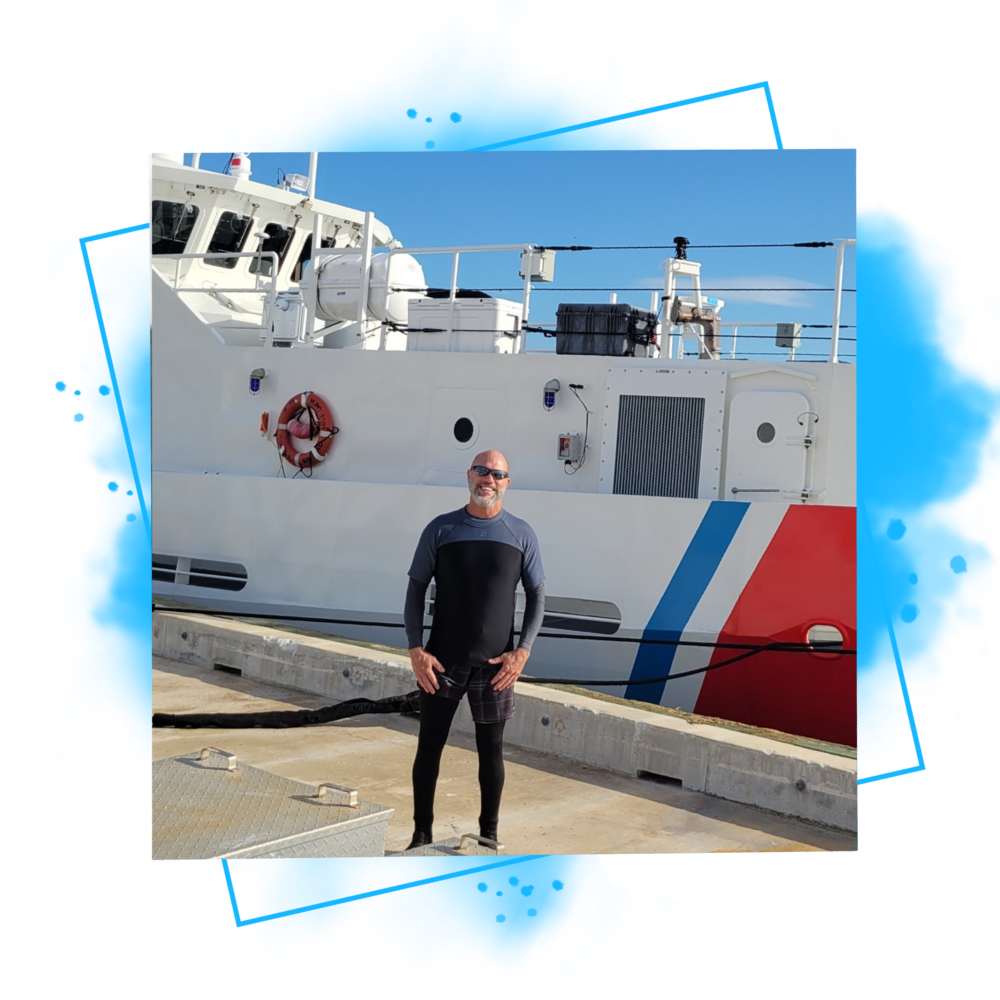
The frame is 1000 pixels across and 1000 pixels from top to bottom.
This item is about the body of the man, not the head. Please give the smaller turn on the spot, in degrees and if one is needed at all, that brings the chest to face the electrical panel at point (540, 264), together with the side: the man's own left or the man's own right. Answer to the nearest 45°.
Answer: approximately 180°

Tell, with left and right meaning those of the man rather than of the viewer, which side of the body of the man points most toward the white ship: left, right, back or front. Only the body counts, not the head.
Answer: back

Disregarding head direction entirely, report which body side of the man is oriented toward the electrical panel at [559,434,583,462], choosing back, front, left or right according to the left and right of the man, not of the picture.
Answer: back

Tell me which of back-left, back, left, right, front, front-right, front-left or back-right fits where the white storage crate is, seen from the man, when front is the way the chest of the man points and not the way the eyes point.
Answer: back

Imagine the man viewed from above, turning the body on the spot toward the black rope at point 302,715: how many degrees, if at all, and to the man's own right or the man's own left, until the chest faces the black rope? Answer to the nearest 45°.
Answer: approximately 135° to the man's own right

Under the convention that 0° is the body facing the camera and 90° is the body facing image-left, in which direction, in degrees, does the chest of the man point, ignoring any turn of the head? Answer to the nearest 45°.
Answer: approximately 0°
